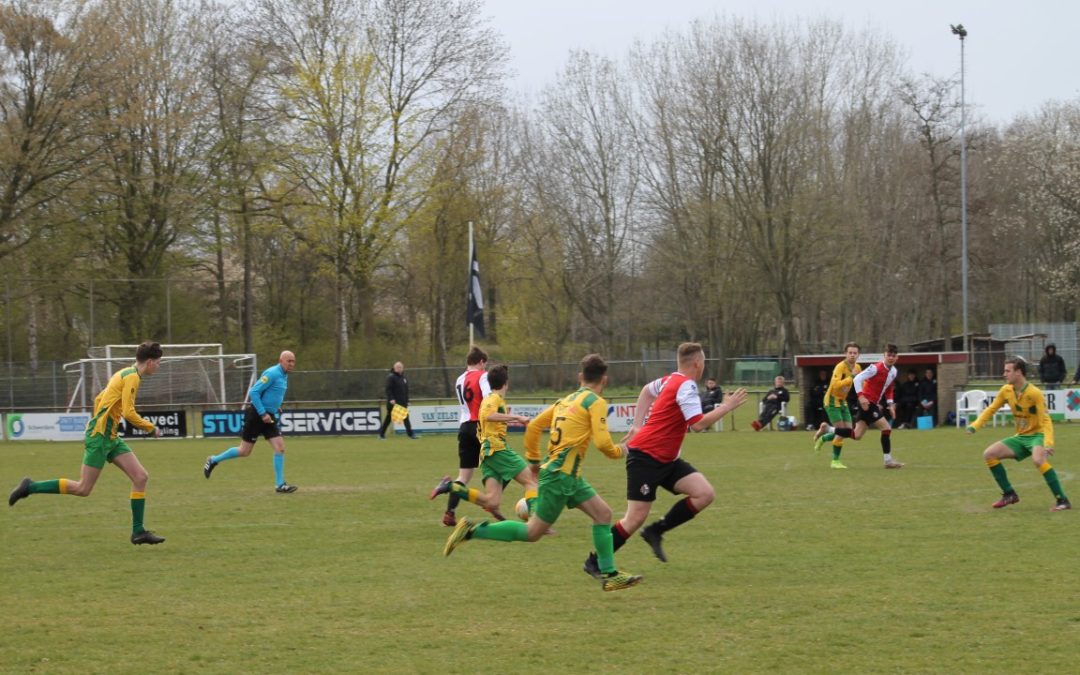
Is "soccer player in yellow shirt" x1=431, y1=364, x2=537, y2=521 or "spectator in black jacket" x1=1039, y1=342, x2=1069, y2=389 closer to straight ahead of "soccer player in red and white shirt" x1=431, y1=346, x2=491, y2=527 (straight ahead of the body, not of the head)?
the spectator in black jacket

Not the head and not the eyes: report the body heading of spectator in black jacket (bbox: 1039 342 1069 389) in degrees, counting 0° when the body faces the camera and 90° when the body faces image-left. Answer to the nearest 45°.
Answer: approximately 0°

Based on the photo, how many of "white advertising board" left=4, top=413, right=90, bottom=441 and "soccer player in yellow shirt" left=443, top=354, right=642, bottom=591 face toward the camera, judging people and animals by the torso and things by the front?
1

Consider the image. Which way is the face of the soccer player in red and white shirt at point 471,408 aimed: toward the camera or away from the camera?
away from the camera

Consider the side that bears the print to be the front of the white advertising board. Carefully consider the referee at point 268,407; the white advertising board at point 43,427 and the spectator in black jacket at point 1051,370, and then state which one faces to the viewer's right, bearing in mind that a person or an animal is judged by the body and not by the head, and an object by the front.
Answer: the referee

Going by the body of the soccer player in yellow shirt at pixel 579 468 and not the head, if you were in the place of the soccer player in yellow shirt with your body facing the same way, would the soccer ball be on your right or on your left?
on your left

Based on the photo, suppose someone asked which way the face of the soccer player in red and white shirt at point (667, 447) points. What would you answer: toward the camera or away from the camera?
away from the camera
